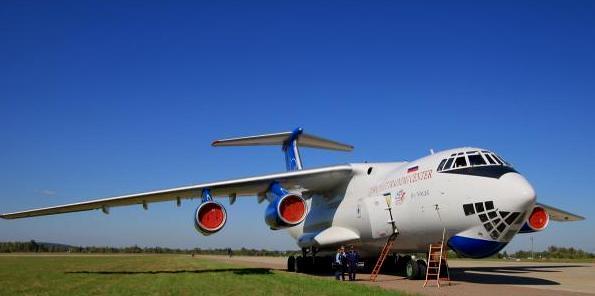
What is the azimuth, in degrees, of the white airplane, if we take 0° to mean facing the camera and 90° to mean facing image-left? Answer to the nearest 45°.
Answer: approximately 315°
